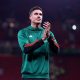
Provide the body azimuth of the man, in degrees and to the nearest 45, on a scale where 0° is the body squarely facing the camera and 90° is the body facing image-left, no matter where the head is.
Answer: approximately 315°
